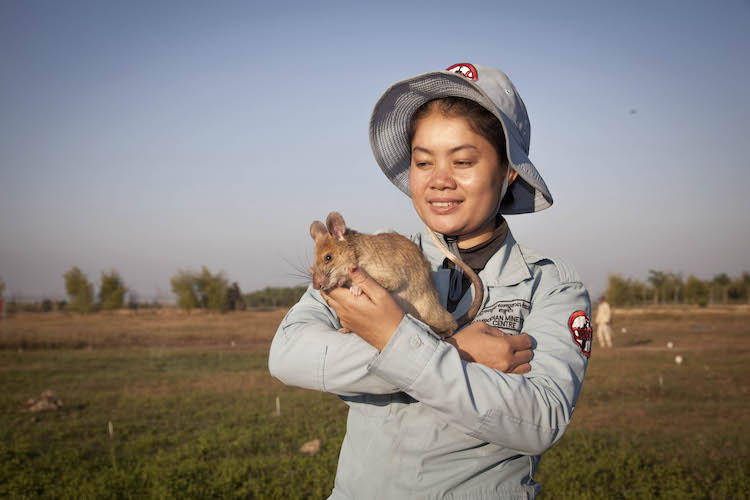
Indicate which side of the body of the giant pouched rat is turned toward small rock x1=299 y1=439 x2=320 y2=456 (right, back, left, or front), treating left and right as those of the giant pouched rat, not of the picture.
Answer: right

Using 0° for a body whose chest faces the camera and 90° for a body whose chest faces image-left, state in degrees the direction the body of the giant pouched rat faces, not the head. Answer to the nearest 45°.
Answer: approximately 90°

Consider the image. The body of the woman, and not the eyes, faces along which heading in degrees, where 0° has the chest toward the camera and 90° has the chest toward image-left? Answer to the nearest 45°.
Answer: approximately 45°

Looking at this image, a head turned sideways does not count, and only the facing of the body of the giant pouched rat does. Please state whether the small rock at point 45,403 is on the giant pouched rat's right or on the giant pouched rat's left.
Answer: on the giant pouched rat's right

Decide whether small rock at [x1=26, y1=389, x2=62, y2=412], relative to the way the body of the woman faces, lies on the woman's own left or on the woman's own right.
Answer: on the woman's own right
